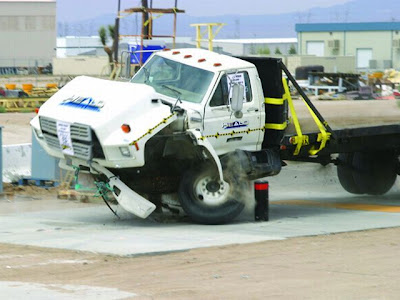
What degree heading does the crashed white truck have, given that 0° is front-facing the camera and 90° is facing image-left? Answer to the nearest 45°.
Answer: approximately 45°

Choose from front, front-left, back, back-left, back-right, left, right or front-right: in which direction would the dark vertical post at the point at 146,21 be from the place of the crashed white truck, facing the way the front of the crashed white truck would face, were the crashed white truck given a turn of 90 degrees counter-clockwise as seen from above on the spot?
back-left
